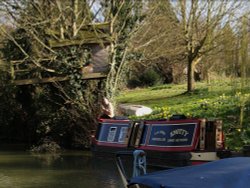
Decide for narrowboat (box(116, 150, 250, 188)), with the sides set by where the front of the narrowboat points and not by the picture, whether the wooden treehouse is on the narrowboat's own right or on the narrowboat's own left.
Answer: on the narrowboat's own right

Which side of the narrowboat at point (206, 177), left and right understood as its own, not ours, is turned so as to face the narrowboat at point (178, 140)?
right

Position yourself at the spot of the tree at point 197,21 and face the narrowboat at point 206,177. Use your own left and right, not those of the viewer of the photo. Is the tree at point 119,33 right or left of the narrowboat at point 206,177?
right

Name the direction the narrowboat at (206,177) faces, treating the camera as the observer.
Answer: facing to the left of the viewer

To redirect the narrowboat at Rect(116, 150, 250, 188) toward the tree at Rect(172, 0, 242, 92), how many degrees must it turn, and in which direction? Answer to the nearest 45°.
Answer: approximately 90° to its right
